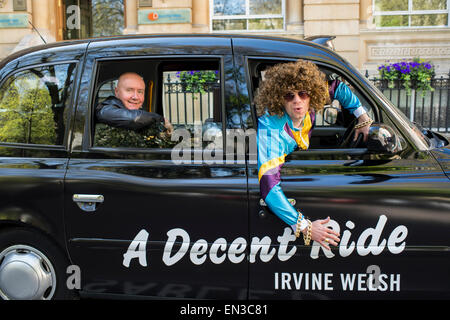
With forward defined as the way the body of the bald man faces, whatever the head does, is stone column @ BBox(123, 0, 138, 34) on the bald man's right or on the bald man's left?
on the bald man's left

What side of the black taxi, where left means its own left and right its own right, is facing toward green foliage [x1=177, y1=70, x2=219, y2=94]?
left

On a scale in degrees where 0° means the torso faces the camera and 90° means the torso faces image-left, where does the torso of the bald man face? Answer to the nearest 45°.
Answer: approximately 315°

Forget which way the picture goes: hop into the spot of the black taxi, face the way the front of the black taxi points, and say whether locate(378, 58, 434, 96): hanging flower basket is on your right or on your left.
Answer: on your left

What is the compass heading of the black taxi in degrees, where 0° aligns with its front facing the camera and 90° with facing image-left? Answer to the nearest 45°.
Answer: approximately 270°
